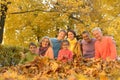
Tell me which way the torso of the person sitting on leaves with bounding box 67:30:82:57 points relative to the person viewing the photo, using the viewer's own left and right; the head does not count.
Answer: facing the viewer and to the left of the viewer

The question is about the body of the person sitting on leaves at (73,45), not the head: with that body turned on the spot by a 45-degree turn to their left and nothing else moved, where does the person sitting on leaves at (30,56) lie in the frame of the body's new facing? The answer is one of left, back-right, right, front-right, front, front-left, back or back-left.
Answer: right

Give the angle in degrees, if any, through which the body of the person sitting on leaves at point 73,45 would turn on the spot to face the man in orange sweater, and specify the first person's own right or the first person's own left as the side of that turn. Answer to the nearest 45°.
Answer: approximately 90° to the first person's own left
